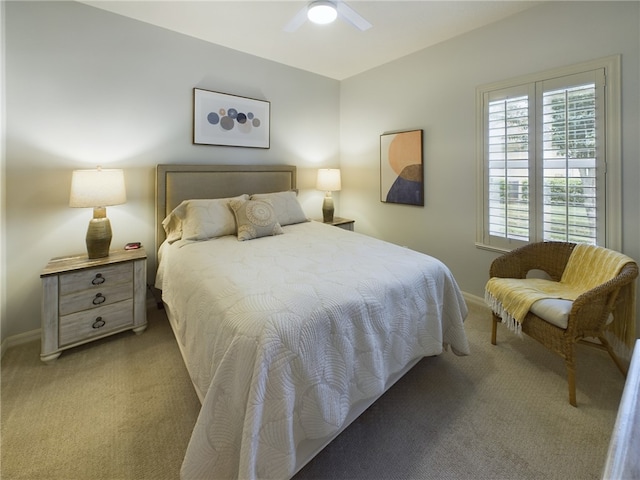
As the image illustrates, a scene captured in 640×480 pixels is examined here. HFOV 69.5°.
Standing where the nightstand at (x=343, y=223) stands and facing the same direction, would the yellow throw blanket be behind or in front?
in front

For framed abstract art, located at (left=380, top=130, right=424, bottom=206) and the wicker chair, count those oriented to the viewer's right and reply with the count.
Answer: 0

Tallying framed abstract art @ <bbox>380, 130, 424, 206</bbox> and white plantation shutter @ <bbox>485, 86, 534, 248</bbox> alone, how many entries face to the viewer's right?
0

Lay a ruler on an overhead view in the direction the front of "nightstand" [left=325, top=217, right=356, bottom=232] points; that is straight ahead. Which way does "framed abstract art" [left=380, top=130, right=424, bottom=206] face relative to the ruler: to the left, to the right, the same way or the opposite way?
to the right

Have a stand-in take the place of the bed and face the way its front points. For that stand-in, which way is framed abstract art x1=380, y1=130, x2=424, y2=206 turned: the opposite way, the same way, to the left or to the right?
to the right

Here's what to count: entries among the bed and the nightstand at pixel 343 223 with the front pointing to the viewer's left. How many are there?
0

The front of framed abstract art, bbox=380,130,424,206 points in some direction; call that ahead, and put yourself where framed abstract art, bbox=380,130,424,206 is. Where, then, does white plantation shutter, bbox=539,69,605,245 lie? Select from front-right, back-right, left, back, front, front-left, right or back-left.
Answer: left

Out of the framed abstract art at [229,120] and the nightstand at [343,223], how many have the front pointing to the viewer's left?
0
